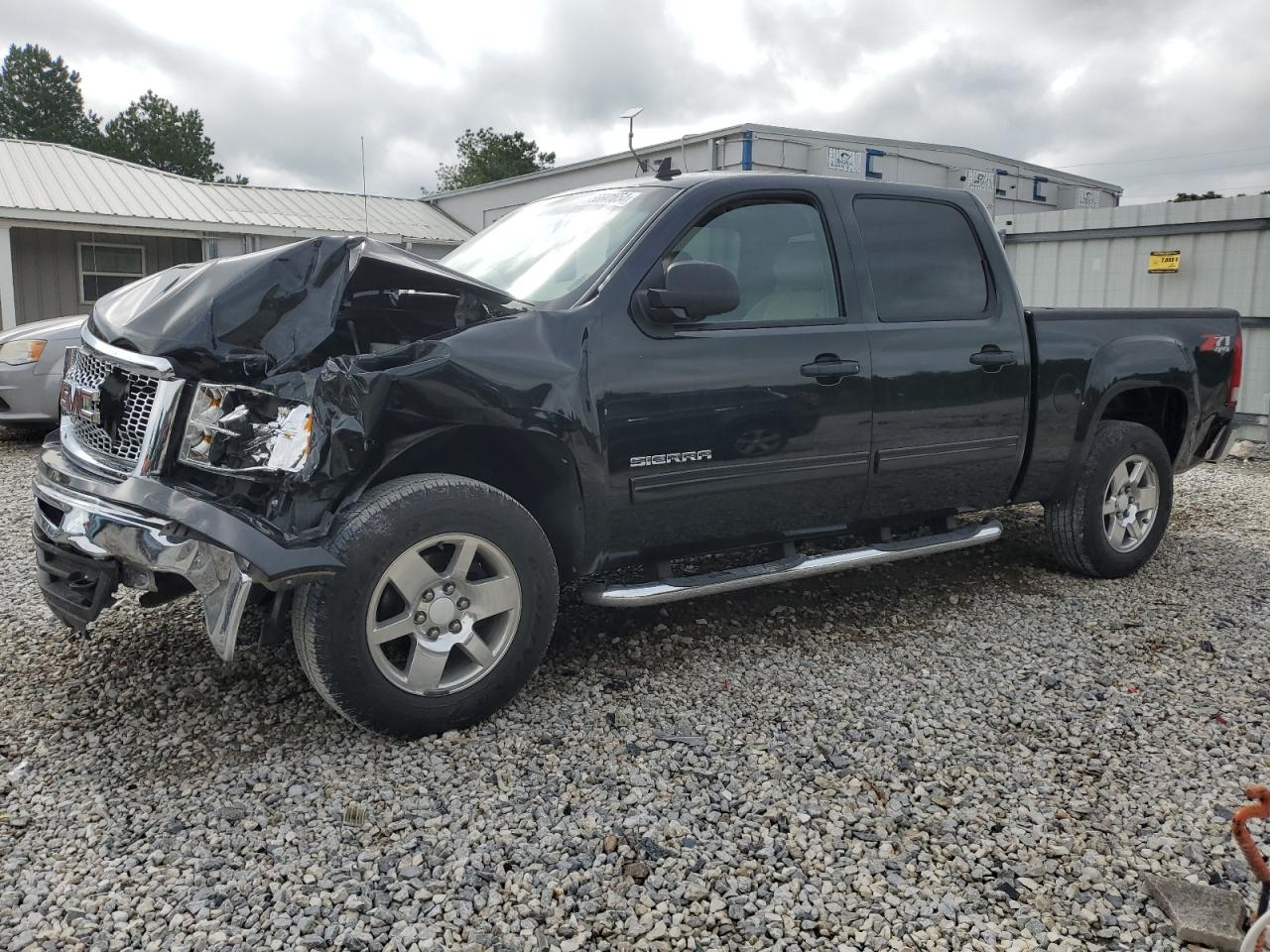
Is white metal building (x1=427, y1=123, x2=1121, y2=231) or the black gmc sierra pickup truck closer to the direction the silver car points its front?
the black gmc sierra pickup truck

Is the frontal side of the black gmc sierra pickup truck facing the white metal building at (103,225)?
no

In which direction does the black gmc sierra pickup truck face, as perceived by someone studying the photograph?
facing the viewer and to the left of the viewer

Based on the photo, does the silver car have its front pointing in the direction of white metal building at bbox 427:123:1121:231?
no

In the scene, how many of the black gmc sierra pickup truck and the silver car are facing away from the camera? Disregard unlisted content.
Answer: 0

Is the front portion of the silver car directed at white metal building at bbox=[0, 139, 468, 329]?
no

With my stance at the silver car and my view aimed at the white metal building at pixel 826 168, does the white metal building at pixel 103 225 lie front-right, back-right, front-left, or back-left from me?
front-left

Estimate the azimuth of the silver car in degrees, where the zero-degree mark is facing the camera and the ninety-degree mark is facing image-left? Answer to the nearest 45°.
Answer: approximately 45°

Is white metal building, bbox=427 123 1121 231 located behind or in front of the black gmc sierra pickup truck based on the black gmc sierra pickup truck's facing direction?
behind
